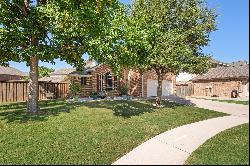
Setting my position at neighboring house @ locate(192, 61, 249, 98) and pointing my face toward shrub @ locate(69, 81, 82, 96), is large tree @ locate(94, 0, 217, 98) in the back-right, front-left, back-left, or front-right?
front-left

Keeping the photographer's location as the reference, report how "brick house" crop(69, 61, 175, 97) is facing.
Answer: facing the viewer

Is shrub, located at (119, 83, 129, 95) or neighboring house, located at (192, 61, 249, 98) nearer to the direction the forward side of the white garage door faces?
the shrub

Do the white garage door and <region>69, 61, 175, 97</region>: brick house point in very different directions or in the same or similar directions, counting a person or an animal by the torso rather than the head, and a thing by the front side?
same or similar directions

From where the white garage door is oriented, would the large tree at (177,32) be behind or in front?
in front

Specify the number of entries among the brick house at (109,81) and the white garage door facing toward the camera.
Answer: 2

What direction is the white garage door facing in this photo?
toward the camera
